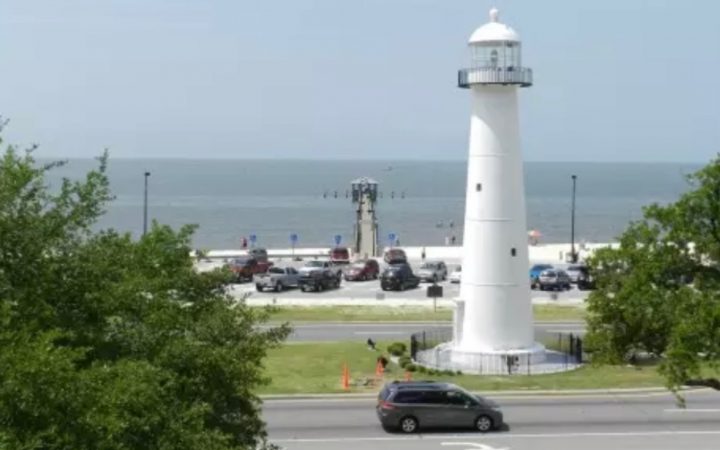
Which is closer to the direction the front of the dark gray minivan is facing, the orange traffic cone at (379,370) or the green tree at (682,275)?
the green tree

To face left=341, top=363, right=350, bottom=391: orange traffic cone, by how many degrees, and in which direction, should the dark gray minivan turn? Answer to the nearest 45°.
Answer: approximately 135° to its left

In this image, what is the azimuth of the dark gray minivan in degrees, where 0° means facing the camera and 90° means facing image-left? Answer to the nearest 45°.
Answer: approximately 270°

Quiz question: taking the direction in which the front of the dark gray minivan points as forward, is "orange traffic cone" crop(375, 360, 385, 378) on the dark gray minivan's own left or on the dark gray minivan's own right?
on the dark gray minivan's own left

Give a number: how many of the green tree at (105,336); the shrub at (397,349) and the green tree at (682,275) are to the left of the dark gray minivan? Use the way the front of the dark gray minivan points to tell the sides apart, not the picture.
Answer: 1

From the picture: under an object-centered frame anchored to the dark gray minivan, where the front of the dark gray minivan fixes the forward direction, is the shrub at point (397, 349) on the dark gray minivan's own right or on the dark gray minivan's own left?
on the dark gray minivan's own left

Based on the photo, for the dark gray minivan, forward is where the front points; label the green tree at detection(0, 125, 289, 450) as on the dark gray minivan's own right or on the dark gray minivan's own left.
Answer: on the dark gray minivan's own right

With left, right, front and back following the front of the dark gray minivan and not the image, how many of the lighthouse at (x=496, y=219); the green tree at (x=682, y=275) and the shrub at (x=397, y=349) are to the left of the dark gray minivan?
2

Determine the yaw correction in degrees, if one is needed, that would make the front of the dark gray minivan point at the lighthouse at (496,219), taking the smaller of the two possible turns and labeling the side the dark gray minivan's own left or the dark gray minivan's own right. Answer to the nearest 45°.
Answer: approximately 90° to the dark gray minivan's own left
